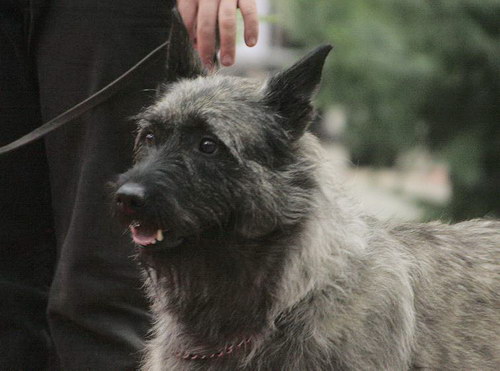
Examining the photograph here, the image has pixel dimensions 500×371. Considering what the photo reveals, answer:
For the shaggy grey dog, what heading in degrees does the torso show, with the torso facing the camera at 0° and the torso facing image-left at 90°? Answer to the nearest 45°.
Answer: approximately 45°
